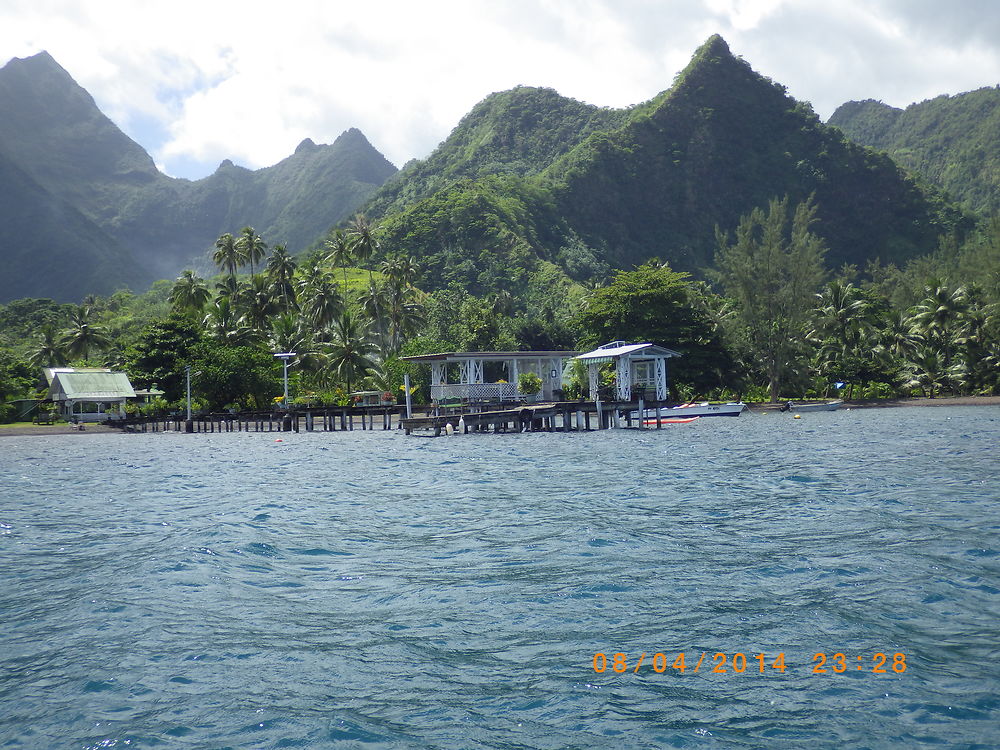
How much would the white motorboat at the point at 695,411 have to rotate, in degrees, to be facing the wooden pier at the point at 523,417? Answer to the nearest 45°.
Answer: approximately 135° to its right

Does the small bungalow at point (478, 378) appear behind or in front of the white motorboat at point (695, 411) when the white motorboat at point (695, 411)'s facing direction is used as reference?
behind

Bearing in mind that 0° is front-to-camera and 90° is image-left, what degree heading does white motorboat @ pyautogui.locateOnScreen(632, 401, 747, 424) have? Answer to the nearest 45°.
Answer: approximately 270°

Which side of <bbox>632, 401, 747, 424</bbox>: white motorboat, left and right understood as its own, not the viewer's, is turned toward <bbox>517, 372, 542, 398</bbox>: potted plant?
back
